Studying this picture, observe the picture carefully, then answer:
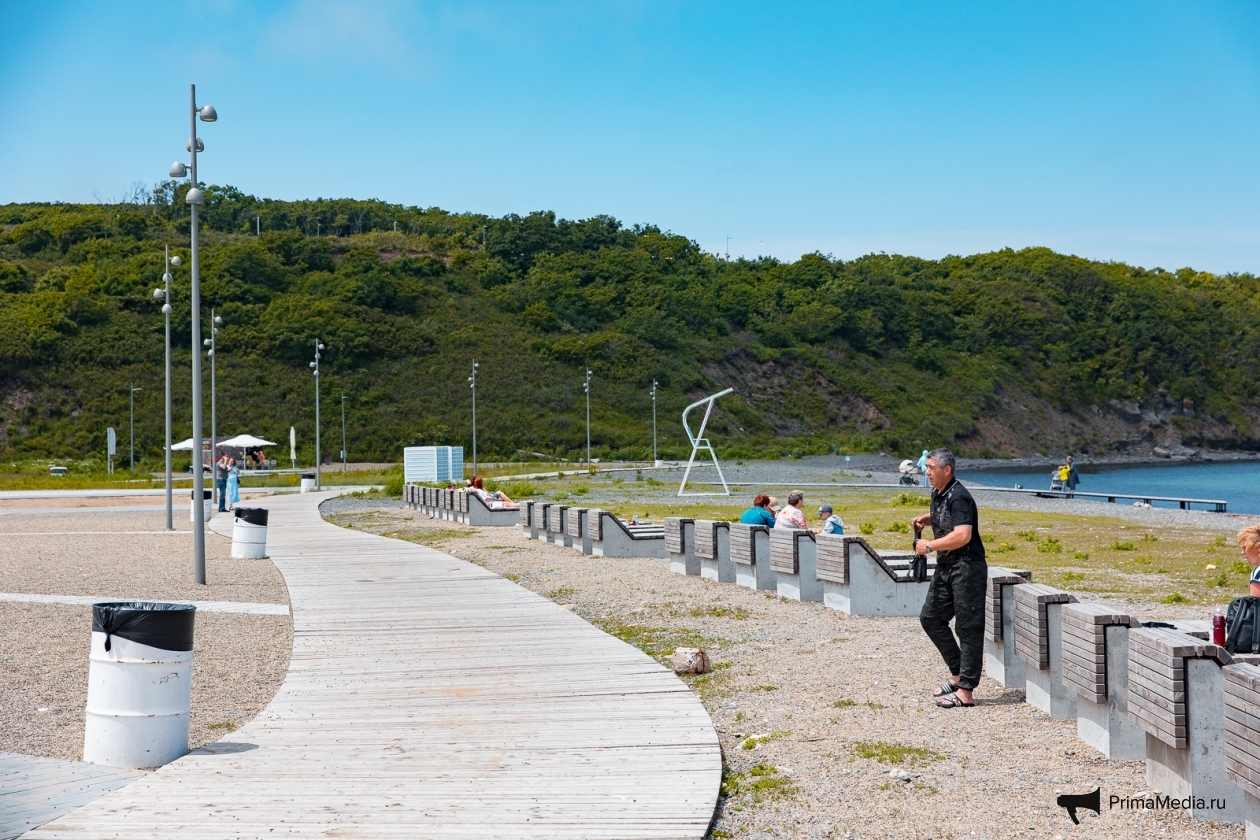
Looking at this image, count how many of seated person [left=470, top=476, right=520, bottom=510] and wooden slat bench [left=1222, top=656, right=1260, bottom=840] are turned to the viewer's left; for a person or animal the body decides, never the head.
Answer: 0

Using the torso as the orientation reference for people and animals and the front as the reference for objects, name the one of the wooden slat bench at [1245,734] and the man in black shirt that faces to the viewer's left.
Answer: the man in black shirt

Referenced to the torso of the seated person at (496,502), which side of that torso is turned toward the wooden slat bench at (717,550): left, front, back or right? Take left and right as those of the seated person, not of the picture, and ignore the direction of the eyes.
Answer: right

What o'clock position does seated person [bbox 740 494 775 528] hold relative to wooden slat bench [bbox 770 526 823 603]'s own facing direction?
The seated person is roughly at 10 o'clock from the wooden slat bench.

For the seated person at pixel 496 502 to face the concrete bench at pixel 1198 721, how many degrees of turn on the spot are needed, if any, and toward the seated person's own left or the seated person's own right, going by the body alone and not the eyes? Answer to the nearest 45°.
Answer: approximately 90° to the seated person's own right

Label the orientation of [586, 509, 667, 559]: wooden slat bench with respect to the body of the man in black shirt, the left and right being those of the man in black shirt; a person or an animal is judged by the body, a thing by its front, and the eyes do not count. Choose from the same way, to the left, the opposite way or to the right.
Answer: the opposite way

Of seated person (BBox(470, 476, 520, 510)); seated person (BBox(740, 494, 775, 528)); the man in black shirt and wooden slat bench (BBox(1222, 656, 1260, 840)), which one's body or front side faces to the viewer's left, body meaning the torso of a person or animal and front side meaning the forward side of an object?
the man in black shirt

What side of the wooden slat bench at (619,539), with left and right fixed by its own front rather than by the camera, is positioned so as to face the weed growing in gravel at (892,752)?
right

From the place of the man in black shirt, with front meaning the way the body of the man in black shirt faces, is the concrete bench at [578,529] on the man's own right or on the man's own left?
on the man's own right

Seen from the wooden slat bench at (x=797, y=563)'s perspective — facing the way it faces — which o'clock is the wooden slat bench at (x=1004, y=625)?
the wooden slat bench at (x=1004, y=625) is roughly at 4 o'clock from the wooden slat bench at (x=797, y=563).

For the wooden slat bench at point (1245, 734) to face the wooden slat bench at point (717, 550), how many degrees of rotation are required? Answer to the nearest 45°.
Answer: approximately 90° to its left

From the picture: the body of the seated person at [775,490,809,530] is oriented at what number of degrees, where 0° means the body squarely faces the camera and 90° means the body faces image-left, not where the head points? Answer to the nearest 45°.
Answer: approximately 225°

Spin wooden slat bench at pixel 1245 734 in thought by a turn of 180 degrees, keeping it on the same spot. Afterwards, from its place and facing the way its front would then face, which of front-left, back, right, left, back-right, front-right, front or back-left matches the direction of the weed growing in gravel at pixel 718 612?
right

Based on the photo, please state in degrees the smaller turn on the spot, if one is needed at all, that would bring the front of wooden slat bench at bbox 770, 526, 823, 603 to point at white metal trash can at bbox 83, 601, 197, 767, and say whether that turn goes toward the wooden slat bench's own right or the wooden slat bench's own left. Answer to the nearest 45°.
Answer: approximately 180°

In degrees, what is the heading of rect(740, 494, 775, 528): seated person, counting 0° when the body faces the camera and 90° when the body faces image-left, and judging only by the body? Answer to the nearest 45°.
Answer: approximately 225°

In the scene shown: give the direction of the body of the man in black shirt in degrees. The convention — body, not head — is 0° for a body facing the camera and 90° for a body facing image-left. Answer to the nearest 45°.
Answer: approximately 90°
